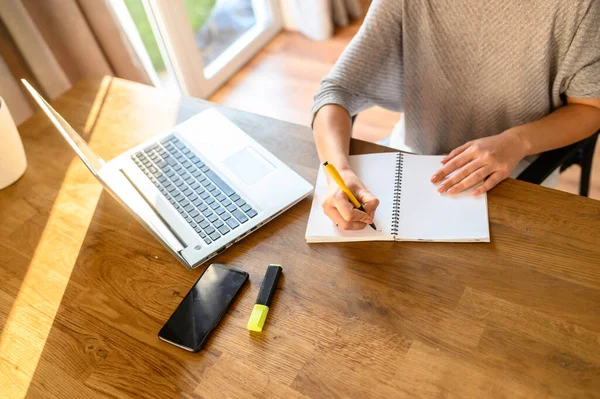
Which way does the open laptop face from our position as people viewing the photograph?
facing away from the viewer and to the right of the viewer

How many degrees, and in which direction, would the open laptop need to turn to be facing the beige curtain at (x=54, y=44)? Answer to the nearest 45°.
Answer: approximately 45° to its left

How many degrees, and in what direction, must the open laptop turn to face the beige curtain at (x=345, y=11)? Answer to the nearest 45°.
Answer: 0° — it already faces it

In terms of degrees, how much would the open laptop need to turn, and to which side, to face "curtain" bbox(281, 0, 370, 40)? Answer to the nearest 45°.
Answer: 0° — it already faces it
